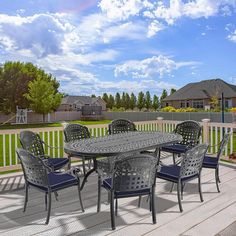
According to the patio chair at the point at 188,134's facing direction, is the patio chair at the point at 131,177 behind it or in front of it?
in front

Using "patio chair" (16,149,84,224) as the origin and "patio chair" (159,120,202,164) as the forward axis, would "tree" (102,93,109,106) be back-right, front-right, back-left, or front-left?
front-left

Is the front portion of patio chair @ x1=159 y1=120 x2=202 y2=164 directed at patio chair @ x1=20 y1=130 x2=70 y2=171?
yes

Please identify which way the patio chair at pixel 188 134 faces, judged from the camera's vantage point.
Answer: facing the viewer and to the left of the viewer

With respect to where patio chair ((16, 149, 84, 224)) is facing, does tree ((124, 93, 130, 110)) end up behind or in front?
in front

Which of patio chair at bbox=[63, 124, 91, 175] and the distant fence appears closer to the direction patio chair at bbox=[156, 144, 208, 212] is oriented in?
the patio chair

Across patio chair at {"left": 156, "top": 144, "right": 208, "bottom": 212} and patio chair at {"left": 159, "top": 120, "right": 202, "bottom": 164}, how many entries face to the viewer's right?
0

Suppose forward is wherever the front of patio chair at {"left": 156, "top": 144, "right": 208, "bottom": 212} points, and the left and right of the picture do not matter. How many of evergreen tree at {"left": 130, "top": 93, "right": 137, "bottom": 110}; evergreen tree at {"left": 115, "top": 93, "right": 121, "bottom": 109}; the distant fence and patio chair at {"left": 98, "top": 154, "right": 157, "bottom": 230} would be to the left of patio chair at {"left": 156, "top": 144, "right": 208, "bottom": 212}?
1

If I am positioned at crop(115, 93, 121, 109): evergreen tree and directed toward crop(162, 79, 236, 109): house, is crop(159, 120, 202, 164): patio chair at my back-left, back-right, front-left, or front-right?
front-right

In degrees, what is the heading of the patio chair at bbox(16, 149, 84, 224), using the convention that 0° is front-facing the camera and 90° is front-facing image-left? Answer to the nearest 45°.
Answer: approximately 225°

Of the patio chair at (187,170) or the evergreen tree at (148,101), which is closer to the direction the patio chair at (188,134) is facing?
the patio chair

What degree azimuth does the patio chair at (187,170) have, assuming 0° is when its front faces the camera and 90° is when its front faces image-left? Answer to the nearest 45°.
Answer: approximately 135°
